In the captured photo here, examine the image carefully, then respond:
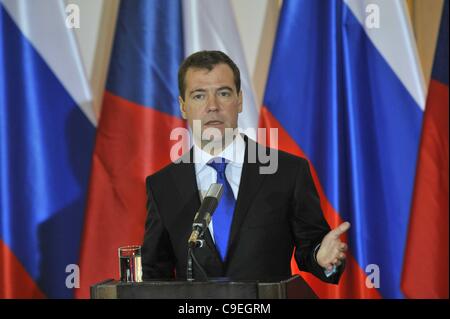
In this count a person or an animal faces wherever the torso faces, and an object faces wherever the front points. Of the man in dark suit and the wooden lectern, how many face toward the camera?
2

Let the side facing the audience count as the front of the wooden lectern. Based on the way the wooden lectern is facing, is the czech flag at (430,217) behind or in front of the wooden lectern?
behind

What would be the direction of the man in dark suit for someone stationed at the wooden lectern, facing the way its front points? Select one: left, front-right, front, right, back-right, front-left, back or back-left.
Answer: back

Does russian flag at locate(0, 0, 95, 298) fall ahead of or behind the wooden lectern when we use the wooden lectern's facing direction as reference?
behind

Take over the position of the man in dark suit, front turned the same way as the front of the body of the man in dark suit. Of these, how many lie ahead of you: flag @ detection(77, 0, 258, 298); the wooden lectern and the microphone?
2

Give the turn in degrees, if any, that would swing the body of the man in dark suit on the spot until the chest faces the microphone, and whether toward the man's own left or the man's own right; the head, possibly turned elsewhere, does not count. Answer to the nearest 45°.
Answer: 0° — they already face it

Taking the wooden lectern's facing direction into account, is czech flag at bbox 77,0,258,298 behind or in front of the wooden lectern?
behind

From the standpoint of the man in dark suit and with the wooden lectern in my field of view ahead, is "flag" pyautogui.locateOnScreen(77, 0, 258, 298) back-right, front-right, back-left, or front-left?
back-right

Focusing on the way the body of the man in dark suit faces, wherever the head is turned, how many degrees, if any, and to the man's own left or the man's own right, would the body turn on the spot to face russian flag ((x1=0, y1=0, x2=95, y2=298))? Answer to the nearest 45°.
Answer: approximately 135° to the man's own right
